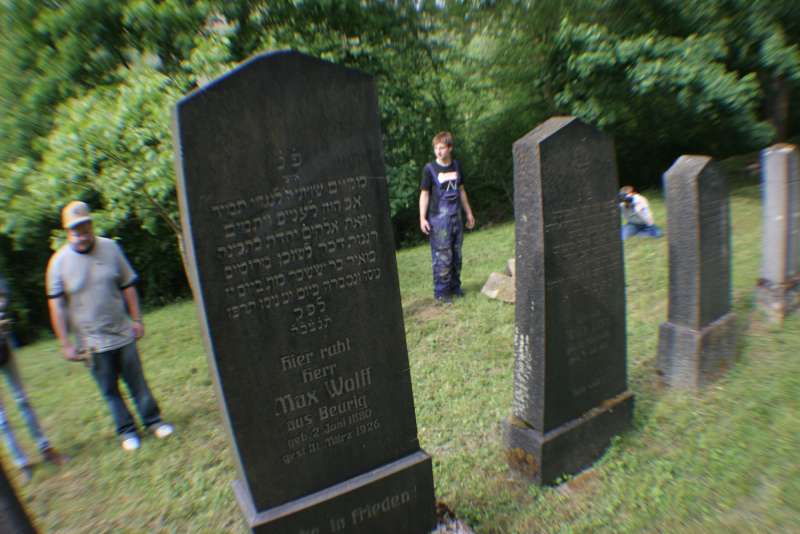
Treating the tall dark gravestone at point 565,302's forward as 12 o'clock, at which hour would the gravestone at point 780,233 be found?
The gravestone is roughly at 9 o'clock from the tall dark gravestone.

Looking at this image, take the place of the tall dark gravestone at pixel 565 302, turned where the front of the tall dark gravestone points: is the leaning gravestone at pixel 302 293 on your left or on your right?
on your right

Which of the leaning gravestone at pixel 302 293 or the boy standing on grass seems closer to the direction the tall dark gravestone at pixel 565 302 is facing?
the leaning gravestone

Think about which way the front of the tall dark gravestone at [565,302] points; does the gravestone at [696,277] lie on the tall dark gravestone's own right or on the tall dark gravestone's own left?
on the tall dark gravestone's own left

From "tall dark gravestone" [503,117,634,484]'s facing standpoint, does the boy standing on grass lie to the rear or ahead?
to the rear
